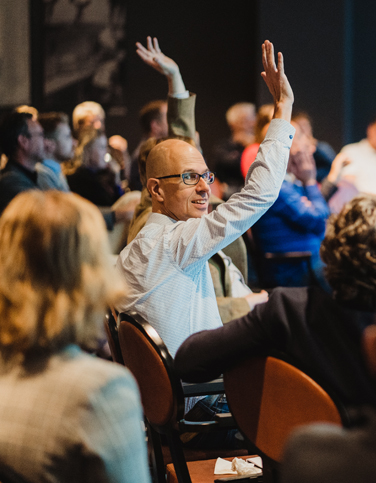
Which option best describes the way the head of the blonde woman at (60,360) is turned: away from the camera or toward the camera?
away from the camera

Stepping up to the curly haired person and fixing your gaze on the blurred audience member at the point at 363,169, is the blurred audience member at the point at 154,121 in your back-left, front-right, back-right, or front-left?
front-left

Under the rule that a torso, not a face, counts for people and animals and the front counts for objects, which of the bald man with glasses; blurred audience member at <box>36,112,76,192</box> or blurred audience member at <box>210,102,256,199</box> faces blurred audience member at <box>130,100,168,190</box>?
blurred audience member at <box>36,112,76,192</box>

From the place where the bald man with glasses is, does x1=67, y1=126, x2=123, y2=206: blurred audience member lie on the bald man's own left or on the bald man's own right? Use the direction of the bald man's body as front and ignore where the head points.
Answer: on the bald man's own left

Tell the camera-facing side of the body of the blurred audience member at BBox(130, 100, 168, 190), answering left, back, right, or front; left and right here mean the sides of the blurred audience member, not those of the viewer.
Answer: right

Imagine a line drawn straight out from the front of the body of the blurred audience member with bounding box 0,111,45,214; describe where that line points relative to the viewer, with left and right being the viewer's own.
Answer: facing to the right of the viewer

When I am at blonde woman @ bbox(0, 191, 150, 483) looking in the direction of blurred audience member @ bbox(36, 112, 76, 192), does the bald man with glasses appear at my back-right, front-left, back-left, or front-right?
front-right

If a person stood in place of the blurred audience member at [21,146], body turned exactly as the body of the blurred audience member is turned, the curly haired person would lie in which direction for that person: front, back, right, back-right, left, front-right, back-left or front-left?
right

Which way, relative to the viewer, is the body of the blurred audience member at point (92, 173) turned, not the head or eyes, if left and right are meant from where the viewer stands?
facing the viewer and to the right of the viewer

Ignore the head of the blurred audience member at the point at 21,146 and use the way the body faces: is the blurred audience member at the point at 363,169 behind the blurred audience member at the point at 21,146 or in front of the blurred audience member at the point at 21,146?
in front

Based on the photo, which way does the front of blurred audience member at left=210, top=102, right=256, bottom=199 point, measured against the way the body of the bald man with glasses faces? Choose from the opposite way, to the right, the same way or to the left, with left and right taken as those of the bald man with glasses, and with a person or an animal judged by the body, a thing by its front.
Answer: the same way

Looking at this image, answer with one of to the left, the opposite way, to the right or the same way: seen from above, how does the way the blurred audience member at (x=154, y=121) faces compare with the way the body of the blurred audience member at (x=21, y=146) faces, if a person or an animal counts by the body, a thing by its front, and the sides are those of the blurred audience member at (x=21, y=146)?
the same way

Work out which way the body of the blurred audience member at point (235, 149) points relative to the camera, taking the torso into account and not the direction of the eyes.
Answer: to the viewer's right

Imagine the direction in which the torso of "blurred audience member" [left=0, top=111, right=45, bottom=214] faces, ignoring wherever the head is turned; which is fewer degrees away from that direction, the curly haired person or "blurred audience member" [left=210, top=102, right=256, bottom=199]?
the blurred audience member

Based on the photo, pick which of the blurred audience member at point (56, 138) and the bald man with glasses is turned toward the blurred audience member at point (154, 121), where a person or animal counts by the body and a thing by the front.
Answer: the blurred audience member at point (56, 138)
